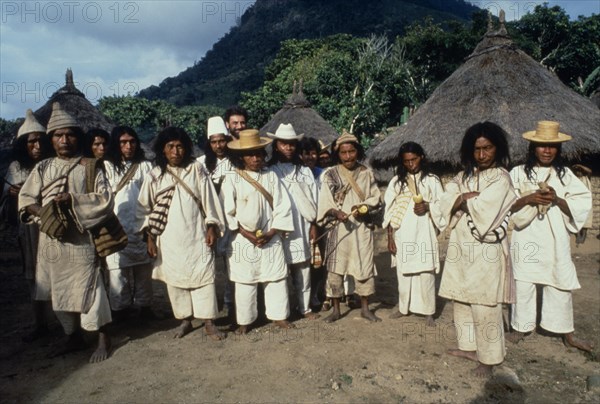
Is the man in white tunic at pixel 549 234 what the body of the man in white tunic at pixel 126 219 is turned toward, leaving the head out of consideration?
no

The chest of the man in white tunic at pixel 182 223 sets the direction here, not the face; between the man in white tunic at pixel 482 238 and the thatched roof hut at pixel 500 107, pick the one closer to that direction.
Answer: the man in white tunic

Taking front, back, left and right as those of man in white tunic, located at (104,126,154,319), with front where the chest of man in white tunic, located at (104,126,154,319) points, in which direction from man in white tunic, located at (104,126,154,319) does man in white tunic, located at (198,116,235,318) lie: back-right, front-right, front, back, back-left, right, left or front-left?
left

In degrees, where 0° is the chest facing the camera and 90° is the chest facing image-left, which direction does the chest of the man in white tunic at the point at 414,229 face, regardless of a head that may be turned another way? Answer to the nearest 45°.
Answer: approximately 0°

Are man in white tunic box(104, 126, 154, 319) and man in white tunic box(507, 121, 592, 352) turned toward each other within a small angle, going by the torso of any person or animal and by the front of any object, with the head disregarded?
no

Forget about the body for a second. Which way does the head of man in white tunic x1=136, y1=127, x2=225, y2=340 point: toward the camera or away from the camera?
toward the camera

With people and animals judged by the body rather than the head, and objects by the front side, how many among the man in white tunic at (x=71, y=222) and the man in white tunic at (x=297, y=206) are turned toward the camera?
2

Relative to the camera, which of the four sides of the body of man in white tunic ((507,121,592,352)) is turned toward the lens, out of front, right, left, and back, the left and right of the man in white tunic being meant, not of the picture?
front

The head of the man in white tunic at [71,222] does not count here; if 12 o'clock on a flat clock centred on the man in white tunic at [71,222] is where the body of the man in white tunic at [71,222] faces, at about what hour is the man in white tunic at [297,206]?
the man in white tunic at [297,206] is roughly at 9 o'clock from the man in white tunic at [71,222].

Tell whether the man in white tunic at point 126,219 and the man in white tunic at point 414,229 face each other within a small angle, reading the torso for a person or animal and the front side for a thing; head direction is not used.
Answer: no

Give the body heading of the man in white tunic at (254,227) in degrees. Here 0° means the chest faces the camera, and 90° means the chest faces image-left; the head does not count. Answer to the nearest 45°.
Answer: approximately 0°

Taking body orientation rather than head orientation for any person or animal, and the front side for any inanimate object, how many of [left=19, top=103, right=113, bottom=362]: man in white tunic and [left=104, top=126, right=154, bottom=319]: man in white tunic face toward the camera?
2

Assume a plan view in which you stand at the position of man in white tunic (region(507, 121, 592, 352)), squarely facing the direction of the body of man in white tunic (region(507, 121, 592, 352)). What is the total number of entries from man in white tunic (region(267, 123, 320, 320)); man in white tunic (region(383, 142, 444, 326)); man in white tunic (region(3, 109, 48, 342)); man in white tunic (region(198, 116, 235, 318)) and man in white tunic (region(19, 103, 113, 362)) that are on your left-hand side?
0

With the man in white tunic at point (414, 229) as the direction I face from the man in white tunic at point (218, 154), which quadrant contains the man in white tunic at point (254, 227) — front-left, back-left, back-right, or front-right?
front-right

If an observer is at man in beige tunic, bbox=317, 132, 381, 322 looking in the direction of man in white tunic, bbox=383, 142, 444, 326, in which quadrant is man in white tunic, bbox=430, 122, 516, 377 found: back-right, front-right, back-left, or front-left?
front-right

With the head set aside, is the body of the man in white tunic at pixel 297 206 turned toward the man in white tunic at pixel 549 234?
no

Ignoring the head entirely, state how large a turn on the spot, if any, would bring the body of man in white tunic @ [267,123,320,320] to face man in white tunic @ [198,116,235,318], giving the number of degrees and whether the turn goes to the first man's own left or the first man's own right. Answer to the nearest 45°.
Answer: approximately 90° to the first man's own right

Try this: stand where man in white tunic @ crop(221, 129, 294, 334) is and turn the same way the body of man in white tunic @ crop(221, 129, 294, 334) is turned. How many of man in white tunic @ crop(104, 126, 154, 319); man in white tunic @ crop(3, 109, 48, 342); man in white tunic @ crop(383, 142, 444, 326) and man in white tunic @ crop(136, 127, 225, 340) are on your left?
1

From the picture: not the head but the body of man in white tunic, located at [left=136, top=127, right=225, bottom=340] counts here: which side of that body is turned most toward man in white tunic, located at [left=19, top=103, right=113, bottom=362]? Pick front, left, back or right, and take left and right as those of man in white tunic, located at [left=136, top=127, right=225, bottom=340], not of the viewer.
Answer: right

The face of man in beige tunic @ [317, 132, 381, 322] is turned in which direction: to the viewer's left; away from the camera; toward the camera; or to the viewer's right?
toward the camera
